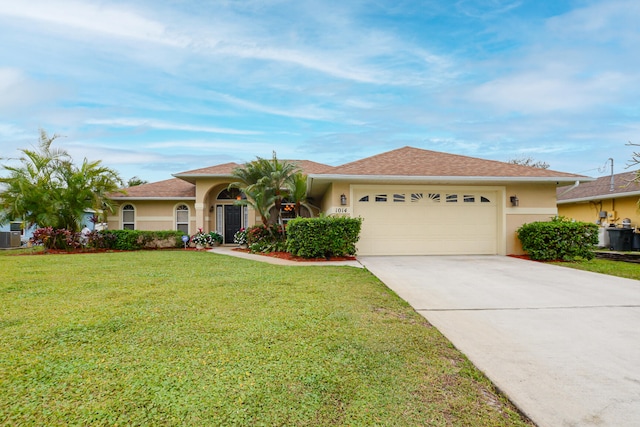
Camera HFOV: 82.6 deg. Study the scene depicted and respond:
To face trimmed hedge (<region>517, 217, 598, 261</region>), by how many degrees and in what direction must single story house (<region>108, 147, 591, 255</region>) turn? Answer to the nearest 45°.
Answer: approximately 45° to its left

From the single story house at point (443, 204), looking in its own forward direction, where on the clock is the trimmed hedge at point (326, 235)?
The trimmed hedge is roughly at 2 o'clock from the single story house.

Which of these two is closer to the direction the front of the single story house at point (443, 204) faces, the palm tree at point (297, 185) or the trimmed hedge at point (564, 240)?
the trimmed hedge

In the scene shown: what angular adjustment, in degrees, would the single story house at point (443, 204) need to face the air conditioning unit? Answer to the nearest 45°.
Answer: approximately 90° to its right

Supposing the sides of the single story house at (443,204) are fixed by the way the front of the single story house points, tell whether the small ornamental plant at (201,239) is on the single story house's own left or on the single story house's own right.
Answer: on the single story house's own right

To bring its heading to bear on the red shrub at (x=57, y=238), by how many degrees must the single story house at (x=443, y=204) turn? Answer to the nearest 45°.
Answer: approximately 90° to its right

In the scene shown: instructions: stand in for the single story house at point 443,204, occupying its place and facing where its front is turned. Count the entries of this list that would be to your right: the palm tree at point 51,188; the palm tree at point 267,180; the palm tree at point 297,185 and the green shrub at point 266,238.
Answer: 4

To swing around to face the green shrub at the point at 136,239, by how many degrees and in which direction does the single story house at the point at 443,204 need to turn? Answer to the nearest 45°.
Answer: approximately 90° to its right

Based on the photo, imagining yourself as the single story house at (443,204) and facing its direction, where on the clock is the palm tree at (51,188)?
The palm tree is roughly at 3 o'clock from the single story house.

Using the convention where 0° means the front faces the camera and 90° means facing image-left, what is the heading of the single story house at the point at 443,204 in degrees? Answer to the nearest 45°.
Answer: approximately 0°

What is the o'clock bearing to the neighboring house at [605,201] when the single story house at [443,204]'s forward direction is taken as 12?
The neighboring house is roughly at 8 o'clock from the single story house.

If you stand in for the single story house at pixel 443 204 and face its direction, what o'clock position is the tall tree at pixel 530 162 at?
The tall tree is roughly at 7 o'clock from the single story house.
